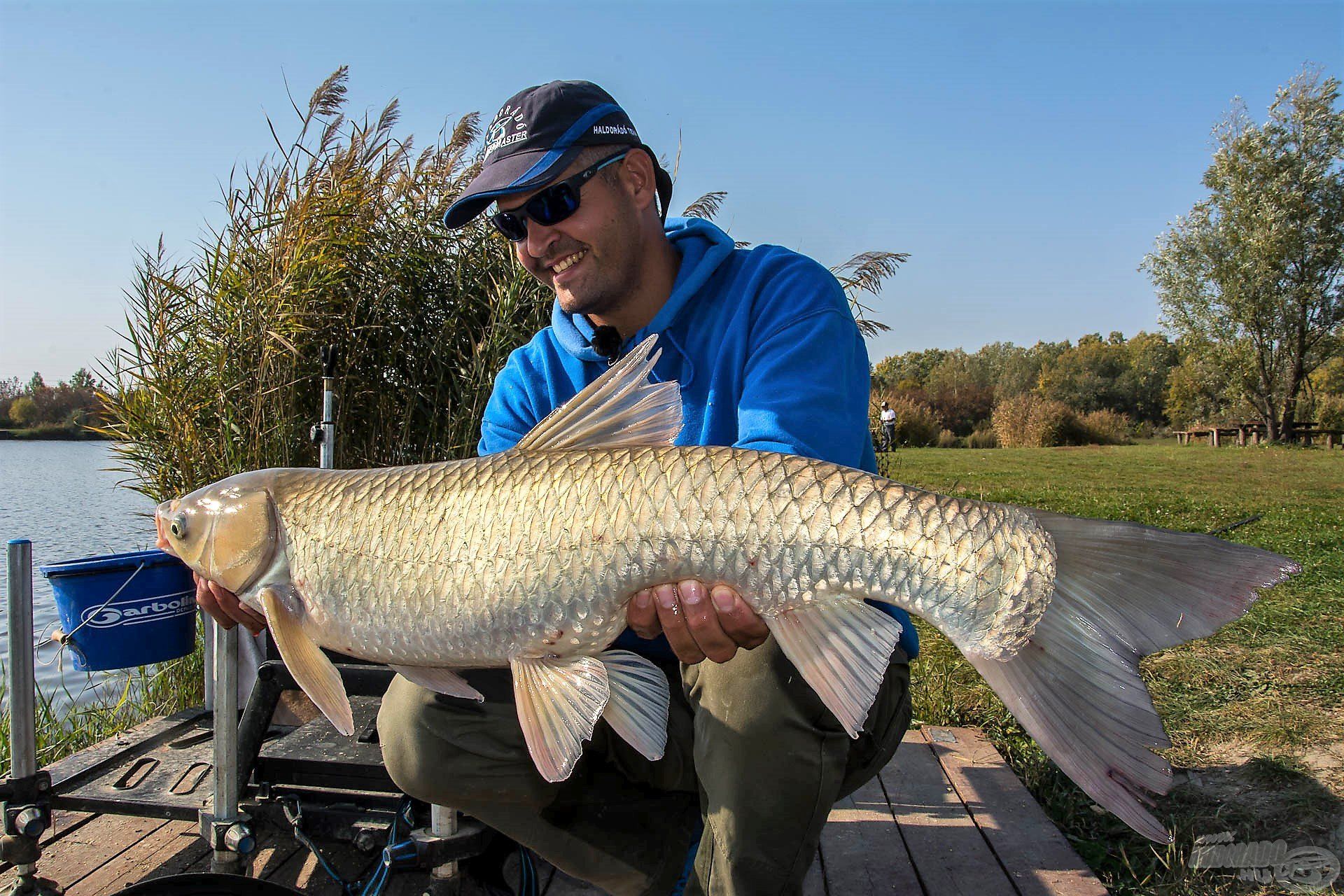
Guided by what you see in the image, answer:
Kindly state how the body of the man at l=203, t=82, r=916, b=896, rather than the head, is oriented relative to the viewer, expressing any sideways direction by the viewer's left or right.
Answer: facing the viewer and to the left of the viewer

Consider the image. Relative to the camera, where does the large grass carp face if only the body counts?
to the viewer's left

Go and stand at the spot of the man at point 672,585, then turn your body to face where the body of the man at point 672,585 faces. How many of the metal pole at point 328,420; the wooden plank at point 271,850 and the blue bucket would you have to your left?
0

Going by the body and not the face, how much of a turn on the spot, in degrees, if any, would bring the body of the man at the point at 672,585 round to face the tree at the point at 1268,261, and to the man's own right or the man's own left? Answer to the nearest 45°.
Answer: approximately 180°

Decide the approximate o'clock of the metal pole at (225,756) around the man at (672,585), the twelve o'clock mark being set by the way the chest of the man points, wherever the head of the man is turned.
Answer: The metal pole is roughly at 2 o'clock from the man.

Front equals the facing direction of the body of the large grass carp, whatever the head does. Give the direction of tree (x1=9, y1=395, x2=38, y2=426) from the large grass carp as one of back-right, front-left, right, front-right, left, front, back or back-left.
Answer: front-right

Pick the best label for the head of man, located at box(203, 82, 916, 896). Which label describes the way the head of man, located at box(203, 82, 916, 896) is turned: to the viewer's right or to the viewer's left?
to the viewer's left

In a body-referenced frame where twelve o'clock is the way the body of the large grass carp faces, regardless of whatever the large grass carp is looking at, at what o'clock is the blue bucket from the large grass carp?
The blue bucket is roughly at 1 o'clock from the large grass carp.

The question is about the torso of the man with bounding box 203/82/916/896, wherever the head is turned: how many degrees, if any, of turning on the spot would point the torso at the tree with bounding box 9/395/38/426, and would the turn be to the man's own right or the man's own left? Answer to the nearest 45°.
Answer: approximately 90° to the man's own right

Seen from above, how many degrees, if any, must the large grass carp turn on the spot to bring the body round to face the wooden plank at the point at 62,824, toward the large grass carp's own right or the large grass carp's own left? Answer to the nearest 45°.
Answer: approximately 45° to the large grass carp's own right

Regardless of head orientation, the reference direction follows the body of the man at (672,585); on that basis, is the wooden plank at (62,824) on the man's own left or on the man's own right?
on the man's own right
